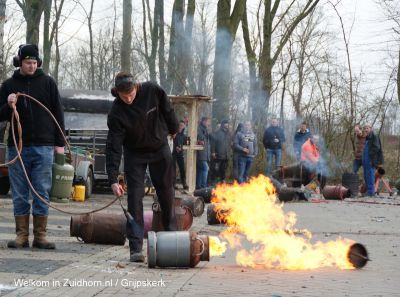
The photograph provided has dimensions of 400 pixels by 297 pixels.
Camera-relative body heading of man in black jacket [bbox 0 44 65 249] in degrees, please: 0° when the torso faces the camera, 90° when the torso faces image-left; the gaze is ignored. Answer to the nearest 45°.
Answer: approximately 0°

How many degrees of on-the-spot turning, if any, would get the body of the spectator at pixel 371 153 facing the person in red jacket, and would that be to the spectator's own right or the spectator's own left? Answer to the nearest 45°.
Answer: approximately 45° to the spectator's own right

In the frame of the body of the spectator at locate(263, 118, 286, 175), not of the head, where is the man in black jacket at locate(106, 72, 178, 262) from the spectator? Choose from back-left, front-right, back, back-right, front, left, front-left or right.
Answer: front

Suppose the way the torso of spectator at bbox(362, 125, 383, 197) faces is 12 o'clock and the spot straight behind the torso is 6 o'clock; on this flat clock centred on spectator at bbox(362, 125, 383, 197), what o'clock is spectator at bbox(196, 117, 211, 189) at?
spectator at bbox(196, 117, 211, 189) is roughly at 1 o'clock from spectator at bbox(362, 125, 383, 197).

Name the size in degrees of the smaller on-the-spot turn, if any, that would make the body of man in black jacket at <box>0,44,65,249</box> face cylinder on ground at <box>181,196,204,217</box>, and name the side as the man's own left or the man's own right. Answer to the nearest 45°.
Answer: approximately 135° to the man's own left

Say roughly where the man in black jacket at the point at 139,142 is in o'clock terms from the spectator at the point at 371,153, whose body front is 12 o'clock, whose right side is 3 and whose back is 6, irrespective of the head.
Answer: The man in black jacket is roughly at 11 o'clock from the spectator.

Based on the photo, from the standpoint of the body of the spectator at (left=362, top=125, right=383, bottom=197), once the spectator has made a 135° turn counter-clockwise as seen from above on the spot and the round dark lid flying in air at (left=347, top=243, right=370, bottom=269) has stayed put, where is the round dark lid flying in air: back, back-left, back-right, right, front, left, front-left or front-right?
right

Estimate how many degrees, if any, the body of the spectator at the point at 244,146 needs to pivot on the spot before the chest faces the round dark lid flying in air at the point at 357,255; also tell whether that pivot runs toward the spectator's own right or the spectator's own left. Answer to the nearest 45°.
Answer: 0° — they already face it

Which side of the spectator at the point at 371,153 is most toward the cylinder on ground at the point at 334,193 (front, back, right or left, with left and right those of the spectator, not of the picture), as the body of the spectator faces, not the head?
front

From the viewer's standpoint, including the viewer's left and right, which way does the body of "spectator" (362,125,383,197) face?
facing the viewer and to the left of the viewer

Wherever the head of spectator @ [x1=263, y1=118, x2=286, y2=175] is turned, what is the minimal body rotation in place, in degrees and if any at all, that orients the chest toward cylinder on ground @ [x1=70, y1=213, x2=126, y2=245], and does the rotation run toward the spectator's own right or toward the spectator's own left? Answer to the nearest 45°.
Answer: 0° — they already face it

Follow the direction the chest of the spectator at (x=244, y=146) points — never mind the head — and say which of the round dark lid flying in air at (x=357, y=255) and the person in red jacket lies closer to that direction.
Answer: the round dark lid flying in air
